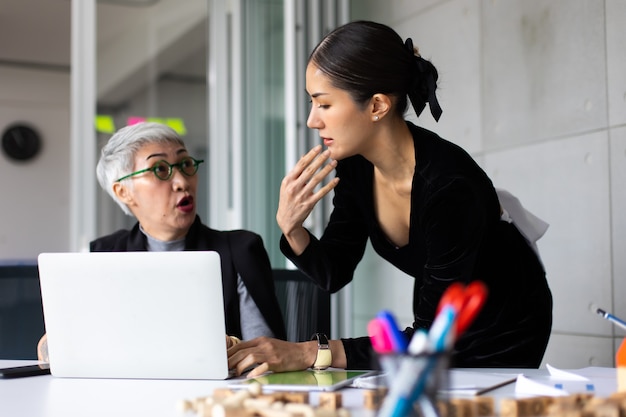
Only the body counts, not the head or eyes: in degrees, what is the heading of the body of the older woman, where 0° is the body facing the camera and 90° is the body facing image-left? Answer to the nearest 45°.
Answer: approximately 0°

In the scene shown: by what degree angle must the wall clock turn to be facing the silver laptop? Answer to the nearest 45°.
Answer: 0° — it already faces it

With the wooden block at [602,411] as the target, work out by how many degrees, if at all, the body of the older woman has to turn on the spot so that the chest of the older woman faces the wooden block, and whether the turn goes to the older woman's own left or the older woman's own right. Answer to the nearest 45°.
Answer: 0° — they already face it

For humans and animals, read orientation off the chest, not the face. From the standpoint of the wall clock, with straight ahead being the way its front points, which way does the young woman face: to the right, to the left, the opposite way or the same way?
to the right

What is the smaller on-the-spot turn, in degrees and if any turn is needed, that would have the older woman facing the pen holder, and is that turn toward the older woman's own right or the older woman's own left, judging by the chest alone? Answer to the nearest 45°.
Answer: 0° — they already face it

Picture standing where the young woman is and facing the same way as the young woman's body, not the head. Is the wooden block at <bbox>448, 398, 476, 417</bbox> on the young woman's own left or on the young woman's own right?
on the young woman's own left

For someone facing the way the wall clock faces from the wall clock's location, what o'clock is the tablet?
The tablet is roughly at 12 o'clock from the wall clock.

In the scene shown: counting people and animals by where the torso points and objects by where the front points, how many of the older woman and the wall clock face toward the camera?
2
